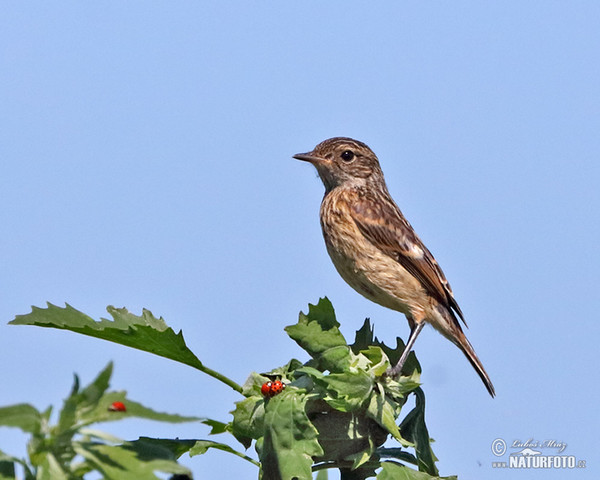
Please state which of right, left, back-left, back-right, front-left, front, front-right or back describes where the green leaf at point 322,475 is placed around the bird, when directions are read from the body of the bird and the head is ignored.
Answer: front

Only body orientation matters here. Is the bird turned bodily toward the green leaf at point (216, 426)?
yes

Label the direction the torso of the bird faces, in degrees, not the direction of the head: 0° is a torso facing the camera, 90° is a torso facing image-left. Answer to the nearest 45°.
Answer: approximately 90°
